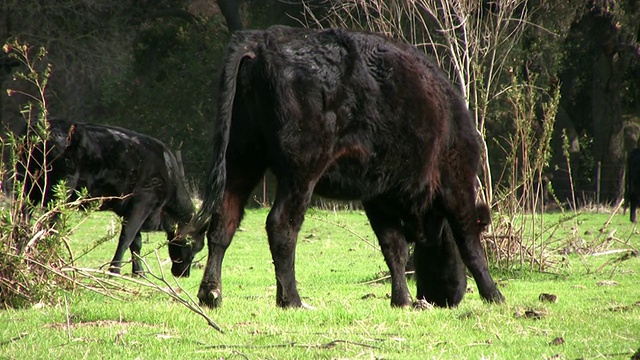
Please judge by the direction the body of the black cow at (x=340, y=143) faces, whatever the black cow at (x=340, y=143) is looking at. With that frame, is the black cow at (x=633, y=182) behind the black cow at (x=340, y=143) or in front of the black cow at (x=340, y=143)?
in front

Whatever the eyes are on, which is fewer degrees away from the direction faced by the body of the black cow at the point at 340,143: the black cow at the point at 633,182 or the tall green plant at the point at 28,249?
the black cow

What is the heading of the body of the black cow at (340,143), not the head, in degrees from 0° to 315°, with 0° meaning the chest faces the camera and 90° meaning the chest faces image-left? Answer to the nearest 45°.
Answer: approximately 225°
